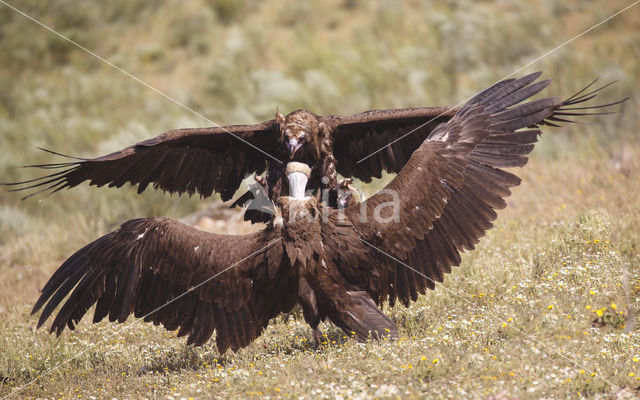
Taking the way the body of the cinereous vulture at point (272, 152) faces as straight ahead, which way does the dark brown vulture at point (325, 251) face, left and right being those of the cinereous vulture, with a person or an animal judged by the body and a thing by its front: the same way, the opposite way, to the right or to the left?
the opposite way

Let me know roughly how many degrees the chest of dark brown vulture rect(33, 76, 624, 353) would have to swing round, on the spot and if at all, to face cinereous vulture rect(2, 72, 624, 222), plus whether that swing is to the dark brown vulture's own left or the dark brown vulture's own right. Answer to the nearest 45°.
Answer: approximately 45° to the dark brown vulture's own left

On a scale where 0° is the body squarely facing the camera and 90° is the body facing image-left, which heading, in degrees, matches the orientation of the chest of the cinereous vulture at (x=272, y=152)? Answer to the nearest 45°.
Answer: approximately 0°

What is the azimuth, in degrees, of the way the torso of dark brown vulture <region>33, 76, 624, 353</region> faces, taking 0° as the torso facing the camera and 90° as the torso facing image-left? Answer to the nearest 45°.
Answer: approximately 180°

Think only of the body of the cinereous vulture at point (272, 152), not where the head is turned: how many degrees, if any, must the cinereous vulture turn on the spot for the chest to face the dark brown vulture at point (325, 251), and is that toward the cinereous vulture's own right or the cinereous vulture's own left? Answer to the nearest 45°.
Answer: approximately 45° to the cinereous vulture's own left

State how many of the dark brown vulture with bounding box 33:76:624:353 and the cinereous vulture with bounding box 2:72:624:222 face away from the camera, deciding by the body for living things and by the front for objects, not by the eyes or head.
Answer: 1
